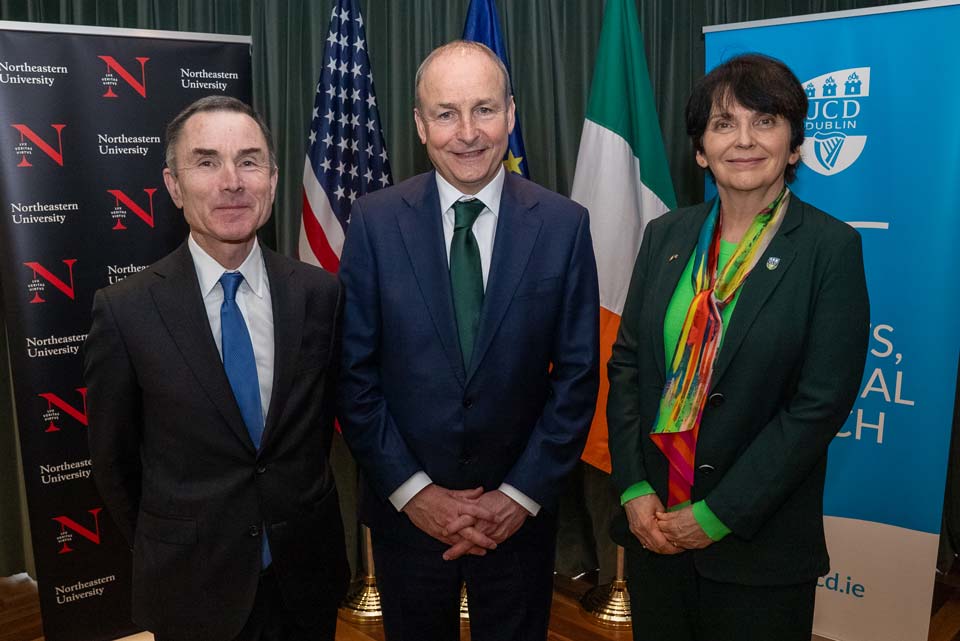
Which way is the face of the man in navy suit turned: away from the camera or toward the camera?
toward the camera

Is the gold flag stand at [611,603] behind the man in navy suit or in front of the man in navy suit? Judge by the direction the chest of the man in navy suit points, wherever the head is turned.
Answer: behind

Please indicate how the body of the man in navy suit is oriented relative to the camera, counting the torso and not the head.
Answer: toward the camera

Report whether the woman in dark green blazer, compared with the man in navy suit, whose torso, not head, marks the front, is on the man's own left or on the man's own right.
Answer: on the man's own left

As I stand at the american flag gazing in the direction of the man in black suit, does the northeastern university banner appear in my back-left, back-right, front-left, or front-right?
front-right

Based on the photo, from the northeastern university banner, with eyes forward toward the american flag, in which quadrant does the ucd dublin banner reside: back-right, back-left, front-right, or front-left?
front-right

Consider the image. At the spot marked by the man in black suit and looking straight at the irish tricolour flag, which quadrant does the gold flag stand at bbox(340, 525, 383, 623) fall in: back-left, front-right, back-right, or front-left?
front-left

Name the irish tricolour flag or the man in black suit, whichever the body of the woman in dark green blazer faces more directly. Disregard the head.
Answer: the man in black suit

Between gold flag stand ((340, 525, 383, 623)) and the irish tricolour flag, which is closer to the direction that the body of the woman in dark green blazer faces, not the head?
the gold flag stand

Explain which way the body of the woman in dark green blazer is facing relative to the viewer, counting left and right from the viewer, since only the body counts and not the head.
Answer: facing the viewer and to the left of the viewer

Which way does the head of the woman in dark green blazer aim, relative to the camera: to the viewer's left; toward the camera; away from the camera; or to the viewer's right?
toward the camera

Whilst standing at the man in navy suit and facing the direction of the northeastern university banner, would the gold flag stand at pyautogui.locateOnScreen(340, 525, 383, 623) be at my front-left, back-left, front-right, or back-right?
front-right

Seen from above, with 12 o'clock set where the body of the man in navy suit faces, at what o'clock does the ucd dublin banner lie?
The ucd dublin banner is roughly at 8 o'clock from the man in navy suit.

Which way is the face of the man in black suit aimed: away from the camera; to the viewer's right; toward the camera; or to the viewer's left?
toward the camera

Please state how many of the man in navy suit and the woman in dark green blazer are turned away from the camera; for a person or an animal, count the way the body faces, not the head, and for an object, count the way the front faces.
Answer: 0

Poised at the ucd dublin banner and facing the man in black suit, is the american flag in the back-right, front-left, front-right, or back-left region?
front-right

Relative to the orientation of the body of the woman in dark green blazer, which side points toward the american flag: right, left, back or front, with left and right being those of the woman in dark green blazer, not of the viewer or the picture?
right
